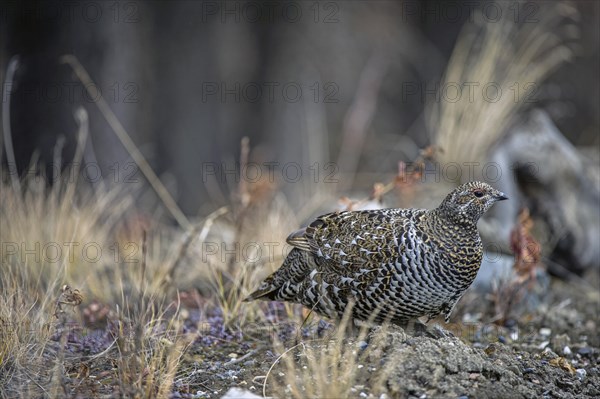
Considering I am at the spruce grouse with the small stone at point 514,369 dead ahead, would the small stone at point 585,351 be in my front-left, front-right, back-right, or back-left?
front-left

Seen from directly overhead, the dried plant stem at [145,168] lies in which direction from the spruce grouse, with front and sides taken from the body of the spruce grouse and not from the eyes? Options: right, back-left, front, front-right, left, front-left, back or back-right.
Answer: back-left

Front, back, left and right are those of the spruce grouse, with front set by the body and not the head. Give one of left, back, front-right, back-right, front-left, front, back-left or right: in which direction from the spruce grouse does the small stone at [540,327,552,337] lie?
front-left

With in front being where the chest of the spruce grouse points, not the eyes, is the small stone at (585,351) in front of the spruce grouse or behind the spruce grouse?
in front

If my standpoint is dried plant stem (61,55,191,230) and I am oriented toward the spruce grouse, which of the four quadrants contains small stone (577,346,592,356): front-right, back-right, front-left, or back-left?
front-left

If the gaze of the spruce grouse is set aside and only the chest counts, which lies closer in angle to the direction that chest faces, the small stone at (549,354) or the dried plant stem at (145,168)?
the small stone

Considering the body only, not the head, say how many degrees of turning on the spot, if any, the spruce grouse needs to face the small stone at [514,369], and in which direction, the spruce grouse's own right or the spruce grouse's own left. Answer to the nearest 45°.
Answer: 0° — it already faces it

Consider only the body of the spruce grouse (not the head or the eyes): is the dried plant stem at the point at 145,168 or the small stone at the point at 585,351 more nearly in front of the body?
the small stone

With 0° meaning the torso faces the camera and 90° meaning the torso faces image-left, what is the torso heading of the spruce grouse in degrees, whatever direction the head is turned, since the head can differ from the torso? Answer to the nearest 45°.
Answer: approximately 270°
